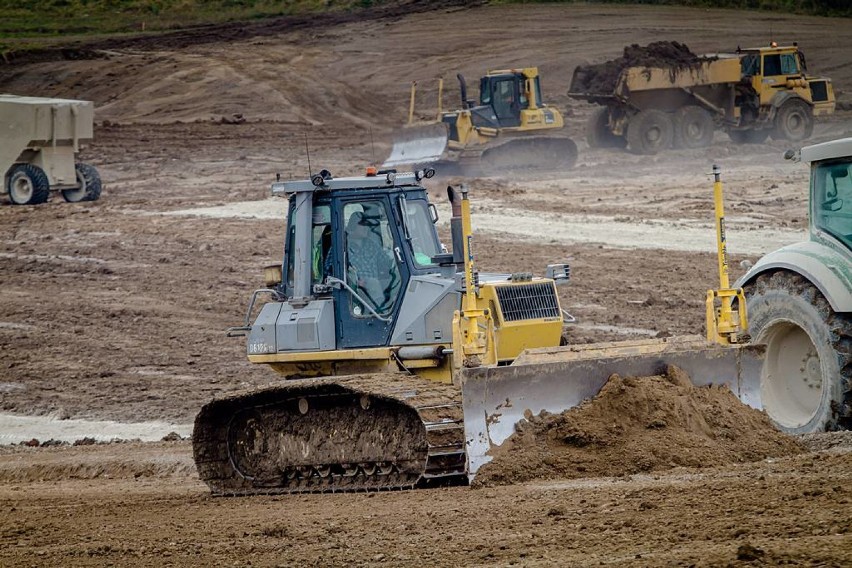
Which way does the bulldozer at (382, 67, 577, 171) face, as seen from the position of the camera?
facing the viewer and to the left of the viewer

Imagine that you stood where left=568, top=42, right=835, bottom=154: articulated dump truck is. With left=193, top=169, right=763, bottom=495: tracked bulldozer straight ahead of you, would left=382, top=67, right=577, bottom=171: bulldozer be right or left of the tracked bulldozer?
right

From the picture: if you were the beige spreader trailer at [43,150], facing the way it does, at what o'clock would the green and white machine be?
The green and white machine is roughly at 7 o'clock from the beige spreader trailer.

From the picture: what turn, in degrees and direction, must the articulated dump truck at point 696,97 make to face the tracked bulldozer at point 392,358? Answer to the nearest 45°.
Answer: approximately 135° to its right

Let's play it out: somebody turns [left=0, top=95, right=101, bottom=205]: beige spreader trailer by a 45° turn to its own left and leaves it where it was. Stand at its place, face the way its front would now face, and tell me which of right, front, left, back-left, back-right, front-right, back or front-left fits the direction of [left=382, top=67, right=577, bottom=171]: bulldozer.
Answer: back

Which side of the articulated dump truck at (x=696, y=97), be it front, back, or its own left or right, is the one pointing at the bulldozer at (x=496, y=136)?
back

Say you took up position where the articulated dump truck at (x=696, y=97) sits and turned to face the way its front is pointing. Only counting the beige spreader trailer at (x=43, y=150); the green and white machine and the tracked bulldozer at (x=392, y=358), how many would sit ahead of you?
0

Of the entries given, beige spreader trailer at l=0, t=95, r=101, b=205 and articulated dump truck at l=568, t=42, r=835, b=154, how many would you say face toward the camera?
0

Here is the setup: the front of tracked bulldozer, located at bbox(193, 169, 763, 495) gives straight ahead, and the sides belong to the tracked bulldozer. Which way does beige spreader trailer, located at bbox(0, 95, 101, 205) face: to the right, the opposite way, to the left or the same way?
the opposite way

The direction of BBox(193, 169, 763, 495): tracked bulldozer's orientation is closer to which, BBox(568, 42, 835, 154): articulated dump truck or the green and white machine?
the green and white machine

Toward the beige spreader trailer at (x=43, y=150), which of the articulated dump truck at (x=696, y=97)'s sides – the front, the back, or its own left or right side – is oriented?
back

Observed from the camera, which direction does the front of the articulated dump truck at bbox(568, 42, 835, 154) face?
facing away from the viewer and to the right of the viewer

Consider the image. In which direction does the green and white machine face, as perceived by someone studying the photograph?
facing the viewer and to the right of the viewer

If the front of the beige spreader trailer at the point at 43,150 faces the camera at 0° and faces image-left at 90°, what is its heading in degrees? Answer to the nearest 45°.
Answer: approximately 135°

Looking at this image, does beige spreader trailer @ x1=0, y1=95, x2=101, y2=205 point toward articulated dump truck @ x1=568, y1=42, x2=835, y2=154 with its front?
no
